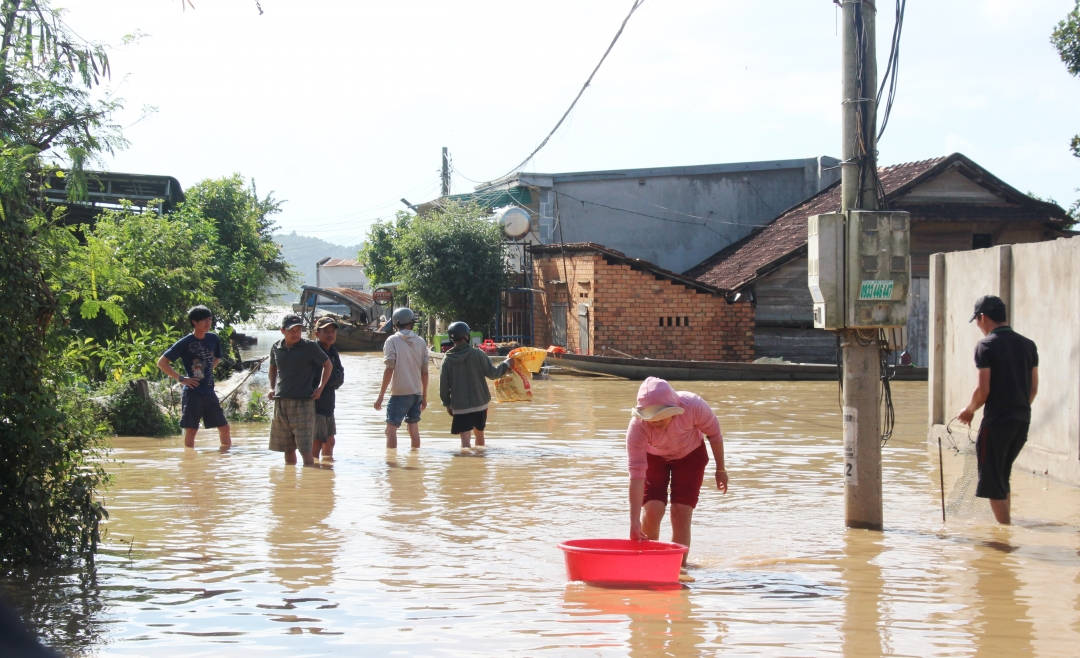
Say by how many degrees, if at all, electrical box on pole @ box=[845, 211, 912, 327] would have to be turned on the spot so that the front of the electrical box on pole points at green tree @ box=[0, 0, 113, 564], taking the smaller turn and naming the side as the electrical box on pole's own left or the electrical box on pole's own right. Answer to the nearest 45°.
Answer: approximately 45° to the electrical box on pole's own right

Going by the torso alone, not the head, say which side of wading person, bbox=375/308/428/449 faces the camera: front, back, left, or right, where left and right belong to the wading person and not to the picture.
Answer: back

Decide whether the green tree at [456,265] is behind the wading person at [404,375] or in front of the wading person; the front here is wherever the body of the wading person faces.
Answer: in front

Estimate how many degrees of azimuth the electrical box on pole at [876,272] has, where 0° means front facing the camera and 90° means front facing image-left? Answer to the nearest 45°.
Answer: approximately 0°

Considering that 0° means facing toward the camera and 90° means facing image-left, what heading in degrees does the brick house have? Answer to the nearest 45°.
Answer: approximately 45°

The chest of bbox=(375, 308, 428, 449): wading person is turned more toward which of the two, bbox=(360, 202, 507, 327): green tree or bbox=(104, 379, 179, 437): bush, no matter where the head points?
the green tree

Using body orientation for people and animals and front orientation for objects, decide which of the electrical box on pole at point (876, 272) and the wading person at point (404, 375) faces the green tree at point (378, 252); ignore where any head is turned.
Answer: the wading person

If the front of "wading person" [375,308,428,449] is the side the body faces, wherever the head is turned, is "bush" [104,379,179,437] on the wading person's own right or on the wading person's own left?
on the wading person's own left

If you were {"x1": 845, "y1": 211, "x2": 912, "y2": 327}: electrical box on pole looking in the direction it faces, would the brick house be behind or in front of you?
behind

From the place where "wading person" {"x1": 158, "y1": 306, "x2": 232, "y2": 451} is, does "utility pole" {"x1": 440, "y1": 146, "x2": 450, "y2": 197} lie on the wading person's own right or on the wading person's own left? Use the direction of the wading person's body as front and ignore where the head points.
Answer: on the wading person's own left
